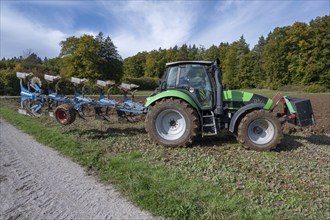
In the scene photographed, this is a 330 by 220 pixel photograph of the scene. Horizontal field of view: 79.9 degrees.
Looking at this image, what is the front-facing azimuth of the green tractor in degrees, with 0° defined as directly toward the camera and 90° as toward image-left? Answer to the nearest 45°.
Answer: approximately 270°
